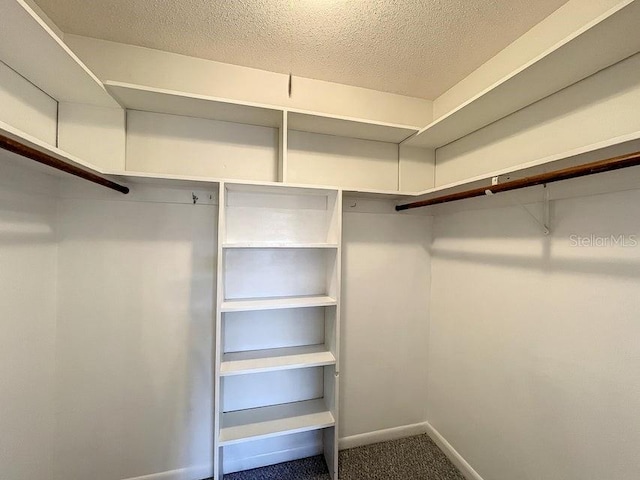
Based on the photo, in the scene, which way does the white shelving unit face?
toward the camera

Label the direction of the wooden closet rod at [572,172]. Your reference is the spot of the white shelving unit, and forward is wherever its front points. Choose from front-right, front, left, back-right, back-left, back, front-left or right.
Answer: front-left

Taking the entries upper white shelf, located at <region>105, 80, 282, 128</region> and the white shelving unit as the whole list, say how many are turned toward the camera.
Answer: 2

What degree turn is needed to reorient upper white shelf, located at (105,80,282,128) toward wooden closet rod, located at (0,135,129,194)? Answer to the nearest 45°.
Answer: approximately 45° to its right

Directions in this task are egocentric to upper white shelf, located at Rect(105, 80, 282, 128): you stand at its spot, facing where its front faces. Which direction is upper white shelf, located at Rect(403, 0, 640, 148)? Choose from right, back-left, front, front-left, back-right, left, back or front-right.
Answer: front-left

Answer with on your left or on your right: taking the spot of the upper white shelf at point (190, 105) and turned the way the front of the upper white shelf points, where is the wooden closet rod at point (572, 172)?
on your left

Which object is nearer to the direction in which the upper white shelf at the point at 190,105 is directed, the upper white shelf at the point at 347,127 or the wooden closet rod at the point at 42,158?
the wooden closet rod

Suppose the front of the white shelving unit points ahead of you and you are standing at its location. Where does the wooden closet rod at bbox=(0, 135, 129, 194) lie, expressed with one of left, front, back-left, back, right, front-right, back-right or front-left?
front-right

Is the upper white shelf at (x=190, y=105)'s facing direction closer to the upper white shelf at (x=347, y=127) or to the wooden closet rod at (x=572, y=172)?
the wooden closet rod
